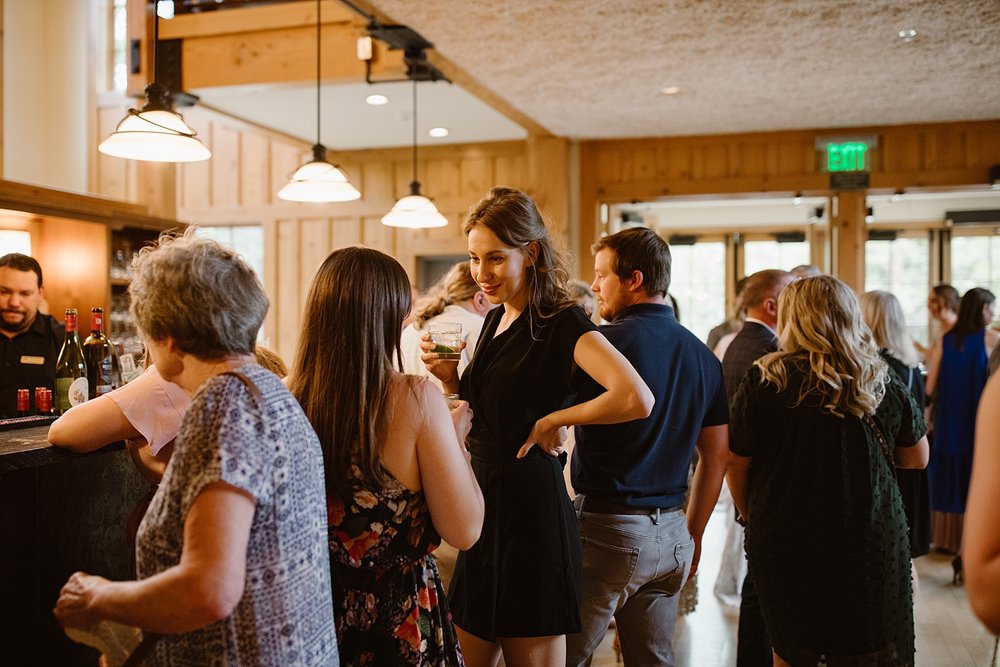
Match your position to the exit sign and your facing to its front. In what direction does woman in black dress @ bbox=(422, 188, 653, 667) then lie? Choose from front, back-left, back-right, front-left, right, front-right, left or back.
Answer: front

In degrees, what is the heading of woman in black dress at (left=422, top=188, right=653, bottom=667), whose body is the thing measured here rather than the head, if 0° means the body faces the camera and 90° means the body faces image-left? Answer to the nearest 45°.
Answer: approximately 45°

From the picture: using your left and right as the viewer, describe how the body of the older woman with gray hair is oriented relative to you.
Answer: facing away from the viewer and to the left of the viewer

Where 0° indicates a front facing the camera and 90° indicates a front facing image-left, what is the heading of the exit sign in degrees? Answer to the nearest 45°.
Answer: approximately 0°

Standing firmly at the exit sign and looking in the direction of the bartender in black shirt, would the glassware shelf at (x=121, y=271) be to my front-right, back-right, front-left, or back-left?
front-right

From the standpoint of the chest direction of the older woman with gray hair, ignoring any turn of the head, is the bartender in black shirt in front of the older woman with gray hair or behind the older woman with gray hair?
in front

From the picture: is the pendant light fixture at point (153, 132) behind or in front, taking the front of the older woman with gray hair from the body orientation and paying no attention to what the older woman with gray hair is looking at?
in front

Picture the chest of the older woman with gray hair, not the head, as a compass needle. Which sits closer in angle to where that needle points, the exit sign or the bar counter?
the bar counter

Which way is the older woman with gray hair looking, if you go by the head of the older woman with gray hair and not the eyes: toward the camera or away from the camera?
away from the camera

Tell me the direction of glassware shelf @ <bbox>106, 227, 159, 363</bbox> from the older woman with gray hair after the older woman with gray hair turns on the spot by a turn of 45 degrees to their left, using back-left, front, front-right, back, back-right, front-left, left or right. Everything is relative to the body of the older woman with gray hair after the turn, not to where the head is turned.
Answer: right

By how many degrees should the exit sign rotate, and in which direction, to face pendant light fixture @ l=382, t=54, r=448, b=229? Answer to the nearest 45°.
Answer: approximately 45° to its right

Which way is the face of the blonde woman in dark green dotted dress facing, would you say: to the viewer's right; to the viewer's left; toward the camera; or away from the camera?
away from the camera

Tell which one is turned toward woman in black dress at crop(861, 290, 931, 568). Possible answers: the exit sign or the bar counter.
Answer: the exit sign

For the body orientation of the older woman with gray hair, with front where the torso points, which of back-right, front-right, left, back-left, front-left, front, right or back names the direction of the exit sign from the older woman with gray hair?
right

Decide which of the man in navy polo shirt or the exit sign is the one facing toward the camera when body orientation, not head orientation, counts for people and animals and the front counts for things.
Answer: the exit sign
